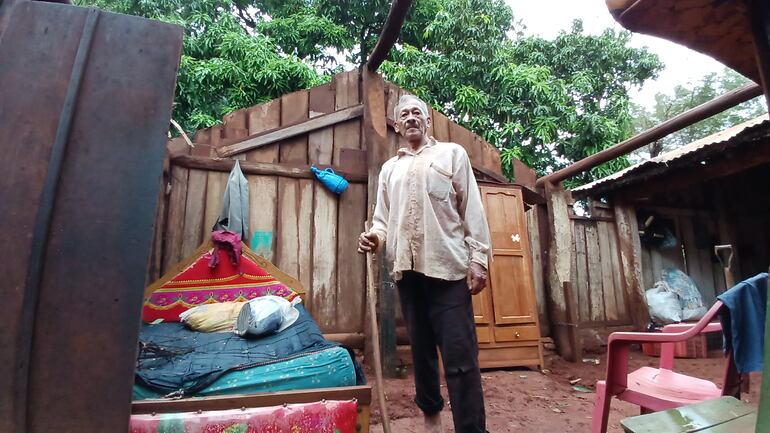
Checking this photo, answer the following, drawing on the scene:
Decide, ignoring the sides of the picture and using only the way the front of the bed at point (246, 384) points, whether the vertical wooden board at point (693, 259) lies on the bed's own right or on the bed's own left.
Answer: on the bed's own left

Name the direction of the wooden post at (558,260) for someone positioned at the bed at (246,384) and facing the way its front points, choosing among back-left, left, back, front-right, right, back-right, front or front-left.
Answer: back-left

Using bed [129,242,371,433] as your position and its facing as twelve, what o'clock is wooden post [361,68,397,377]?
The wooden post is roughly at 7 o'clock from the bed.

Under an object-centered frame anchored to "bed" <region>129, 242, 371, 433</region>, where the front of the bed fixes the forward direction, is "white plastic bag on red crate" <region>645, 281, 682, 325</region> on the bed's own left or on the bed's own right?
on the bed's own left

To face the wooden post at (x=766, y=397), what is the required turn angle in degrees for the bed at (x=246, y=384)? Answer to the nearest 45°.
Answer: approximately 45° to its left

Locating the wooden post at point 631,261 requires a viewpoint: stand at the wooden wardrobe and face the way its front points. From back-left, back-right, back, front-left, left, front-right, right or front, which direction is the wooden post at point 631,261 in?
back-left

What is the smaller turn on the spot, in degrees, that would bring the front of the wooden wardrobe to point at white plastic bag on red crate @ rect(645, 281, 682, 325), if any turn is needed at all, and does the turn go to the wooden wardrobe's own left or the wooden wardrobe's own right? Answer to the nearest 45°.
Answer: approximately 135° to the wooden wardrobe's own left

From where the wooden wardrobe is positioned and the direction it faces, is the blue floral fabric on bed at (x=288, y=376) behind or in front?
in front

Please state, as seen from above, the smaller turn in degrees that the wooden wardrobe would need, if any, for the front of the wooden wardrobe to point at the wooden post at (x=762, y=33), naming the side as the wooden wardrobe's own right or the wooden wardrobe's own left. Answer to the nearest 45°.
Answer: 0° — it already faces it

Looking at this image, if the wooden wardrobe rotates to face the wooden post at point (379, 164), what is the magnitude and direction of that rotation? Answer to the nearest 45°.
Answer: approximately 45° to its right

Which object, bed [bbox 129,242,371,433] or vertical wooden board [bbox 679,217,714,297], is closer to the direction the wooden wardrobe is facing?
the bed

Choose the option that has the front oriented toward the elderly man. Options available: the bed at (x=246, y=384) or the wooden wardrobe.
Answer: the wooden wardrobe

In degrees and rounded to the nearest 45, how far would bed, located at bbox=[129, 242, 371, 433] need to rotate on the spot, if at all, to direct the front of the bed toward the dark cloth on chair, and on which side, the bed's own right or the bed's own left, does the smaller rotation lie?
approximately 45° to the bed's own left

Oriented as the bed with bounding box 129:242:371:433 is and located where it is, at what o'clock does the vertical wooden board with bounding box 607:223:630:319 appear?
The vertical wooden board is roughly at 8 o'clock from the bed.

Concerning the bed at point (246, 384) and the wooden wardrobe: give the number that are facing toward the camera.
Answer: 2
